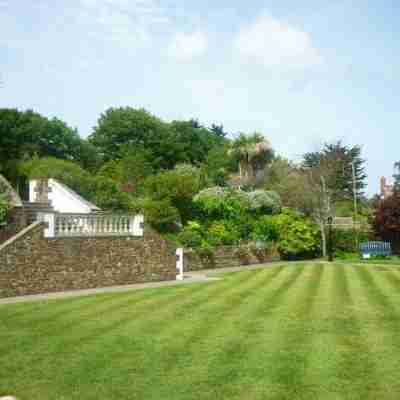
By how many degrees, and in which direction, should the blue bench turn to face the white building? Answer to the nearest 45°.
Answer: approximately 45° to its right

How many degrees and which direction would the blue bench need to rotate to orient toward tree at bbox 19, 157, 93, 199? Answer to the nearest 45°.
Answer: approximately 45° to its right

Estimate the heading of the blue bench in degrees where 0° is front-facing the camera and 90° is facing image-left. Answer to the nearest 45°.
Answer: approximately 0°

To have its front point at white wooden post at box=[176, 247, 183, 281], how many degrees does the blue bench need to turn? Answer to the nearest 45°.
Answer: approximately 45° to its right

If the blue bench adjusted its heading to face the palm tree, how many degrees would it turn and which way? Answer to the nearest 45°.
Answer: approximately 135° to its right

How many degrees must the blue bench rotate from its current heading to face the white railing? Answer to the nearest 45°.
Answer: approximately 45° to its right

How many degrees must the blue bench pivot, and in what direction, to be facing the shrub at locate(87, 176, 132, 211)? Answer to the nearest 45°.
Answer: approximately 45° to its right

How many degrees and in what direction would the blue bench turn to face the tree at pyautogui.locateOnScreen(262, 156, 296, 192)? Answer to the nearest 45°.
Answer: approximately 135° to its right

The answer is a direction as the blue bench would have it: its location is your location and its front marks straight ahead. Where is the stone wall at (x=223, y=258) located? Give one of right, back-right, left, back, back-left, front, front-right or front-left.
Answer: front-right

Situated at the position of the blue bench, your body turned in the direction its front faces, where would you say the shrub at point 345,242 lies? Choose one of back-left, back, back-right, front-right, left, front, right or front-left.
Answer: back-right

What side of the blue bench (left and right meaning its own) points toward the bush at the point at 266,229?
right

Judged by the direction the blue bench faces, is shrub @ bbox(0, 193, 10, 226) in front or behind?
in front
